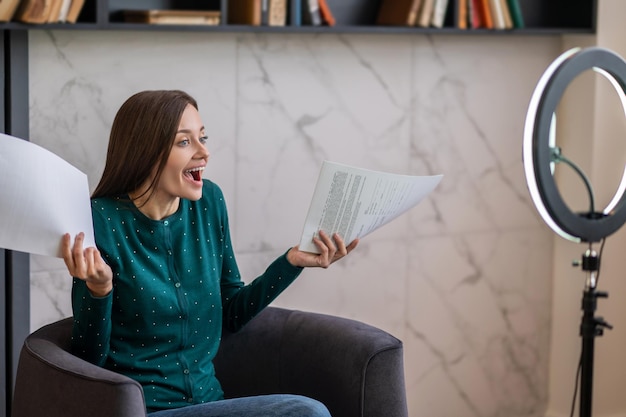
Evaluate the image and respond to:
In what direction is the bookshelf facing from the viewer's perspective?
toward the camera

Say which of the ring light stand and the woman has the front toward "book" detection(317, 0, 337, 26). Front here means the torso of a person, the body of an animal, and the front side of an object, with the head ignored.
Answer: the ring light stand

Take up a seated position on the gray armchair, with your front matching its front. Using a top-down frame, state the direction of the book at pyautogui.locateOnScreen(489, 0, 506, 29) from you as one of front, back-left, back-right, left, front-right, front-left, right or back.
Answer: left

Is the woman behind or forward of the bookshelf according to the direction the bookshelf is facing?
forward

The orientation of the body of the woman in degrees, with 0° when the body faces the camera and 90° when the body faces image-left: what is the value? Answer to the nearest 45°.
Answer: approximately 315°

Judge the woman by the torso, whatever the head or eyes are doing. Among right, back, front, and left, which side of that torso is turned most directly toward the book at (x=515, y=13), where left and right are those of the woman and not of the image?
left

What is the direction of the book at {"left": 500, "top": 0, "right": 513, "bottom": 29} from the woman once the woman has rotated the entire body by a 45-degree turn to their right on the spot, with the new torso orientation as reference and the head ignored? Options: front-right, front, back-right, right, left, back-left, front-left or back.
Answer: back-left

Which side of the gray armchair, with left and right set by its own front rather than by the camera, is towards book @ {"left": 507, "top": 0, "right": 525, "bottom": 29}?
left

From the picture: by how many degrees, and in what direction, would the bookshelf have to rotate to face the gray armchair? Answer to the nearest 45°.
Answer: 0° — it already faces it

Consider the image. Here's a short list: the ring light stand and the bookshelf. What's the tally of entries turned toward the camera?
1

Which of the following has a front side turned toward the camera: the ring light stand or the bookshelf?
the bookshelf

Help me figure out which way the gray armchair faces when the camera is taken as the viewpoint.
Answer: facing the viewer and to the right of the viewer

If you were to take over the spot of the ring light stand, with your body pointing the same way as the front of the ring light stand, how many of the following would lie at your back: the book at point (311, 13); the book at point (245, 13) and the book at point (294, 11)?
0

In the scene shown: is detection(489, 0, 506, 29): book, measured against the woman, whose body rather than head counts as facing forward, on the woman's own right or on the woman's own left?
on the woman's own left

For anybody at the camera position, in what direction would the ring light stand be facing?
facing away from the viewer and to the left of the viewer

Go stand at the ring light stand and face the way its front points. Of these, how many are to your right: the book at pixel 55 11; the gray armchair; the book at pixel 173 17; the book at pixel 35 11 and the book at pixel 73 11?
0

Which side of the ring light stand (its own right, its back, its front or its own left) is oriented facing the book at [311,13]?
front
